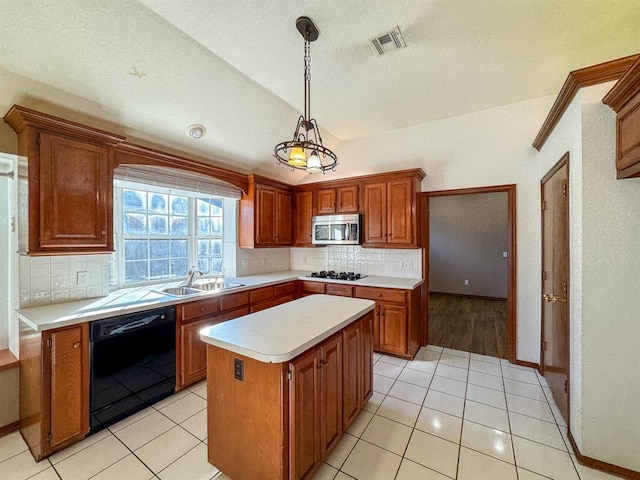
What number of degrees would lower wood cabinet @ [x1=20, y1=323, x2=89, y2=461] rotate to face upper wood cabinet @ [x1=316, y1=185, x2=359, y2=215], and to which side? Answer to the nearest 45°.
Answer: approximately 45° to its left

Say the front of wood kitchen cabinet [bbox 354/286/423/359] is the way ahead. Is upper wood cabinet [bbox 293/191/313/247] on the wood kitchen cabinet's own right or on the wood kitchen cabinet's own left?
on the wood kitchen cabinet's own right

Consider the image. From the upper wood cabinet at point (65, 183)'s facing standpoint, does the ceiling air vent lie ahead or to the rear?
ahead

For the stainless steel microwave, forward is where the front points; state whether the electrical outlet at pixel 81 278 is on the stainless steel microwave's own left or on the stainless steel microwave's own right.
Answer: on the stainless steel microwave's own right

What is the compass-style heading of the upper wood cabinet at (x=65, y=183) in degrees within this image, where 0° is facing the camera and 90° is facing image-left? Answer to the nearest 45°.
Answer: approximately 315°

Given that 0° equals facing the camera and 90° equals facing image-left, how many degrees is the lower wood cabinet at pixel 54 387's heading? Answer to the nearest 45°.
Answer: approximately 315°

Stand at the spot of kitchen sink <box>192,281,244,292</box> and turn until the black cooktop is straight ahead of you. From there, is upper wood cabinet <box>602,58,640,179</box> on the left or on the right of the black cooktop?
right

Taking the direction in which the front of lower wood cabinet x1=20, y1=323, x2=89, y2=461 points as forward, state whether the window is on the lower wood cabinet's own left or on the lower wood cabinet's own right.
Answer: on the lower wood cabinet's own left

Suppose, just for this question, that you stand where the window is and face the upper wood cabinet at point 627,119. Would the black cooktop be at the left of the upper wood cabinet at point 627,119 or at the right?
left

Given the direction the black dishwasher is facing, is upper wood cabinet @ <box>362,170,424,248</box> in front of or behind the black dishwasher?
in front

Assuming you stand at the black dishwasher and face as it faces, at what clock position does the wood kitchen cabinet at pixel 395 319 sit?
The wood kitchen cabinet is roughly at 11 o'clock from the black dishwasher.

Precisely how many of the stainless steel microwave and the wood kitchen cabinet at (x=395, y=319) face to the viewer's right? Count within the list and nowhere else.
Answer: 0

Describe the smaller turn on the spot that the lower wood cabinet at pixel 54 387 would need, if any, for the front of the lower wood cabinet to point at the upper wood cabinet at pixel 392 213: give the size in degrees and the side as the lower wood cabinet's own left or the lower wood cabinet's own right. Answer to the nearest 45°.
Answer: approximately 45° to the lower wood cabinet's own left

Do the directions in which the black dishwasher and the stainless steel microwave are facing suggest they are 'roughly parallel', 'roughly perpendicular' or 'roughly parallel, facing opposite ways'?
roughly perpendicular
